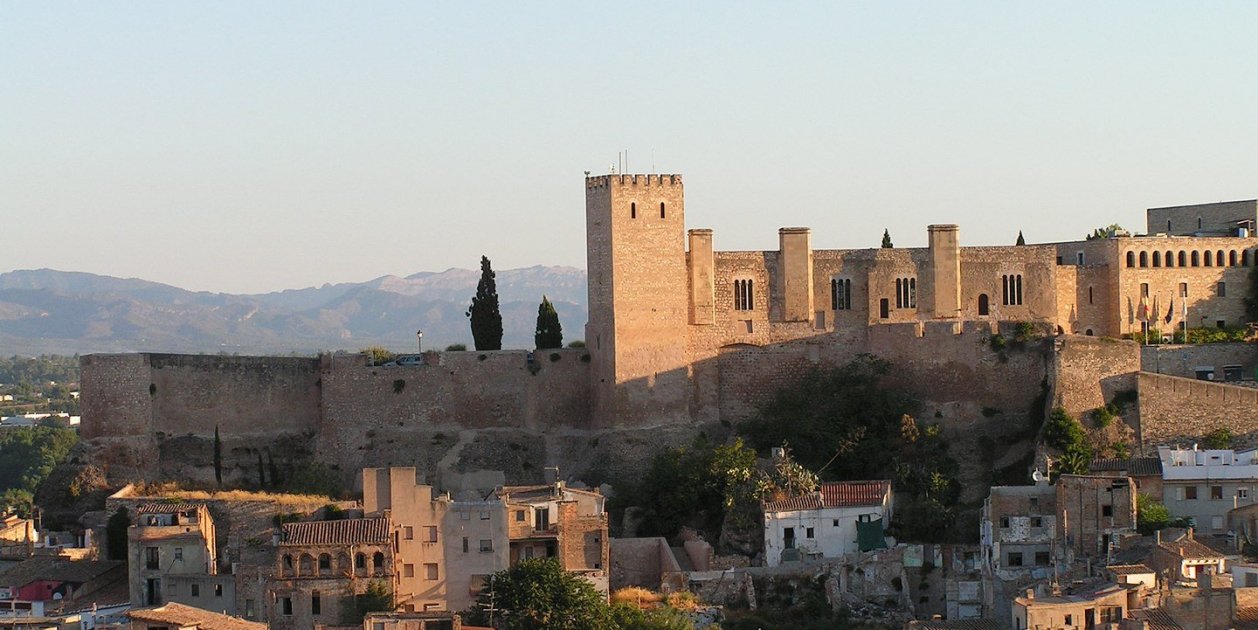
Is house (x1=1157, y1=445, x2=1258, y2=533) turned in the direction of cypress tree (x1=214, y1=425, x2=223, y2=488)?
no

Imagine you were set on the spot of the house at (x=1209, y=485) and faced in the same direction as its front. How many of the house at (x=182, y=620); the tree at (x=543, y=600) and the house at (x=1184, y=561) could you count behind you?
0

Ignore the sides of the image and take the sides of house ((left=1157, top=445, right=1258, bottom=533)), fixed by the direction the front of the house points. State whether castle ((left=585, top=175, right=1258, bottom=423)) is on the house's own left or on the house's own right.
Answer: on the house's own right

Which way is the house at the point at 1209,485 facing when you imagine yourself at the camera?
facing the viewer

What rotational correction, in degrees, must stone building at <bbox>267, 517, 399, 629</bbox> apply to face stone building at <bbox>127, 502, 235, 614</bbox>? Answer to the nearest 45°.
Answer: approximately 135° to its right

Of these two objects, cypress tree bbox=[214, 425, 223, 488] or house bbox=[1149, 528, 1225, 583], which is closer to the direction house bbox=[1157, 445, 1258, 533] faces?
the house

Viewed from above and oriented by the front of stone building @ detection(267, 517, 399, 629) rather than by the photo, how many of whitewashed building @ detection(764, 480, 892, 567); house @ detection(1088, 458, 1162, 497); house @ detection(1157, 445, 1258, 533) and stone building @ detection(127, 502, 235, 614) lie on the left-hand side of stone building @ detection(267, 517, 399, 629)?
3

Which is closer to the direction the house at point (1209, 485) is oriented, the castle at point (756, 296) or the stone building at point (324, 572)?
the stone building

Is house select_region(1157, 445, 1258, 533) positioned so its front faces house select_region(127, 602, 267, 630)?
no

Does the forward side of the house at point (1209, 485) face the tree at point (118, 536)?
no

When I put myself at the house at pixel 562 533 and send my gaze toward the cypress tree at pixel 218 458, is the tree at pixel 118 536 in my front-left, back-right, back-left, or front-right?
front-left

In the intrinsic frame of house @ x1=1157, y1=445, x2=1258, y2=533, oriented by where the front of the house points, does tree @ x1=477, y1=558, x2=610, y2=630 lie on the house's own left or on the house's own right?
on the house's own right

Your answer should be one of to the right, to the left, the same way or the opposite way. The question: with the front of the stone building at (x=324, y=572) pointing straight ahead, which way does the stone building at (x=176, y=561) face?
the same way

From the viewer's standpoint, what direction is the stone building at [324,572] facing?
toward the camera

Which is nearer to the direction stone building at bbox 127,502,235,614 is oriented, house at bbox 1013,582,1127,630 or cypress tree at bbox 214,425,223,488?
the house
